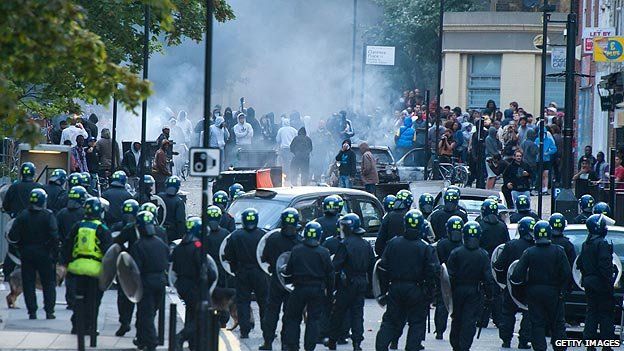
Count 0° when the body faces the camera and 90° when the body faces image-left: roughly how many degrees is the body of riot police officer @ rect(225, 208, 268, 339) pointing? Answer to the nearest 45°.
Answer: approximately 180°

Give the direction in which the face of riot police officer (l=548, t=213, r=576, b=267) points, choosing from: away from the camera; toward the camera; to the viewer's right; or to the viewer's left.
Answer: away from the camera

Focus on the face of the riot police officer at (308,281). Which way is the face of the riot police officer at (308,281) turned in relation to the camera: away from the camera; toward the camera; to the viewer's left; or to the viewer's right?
away from the camera

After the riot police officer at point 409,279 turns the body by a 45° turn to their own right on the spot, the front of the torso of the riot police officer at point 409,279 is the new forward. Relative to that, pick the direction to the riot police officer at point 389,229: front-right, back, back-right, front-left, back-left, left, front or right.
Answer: front-left

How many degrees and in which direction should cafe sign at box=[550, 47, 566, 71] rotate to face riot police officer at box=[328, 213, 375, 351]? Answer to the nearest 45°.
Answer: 0° — it already faces them

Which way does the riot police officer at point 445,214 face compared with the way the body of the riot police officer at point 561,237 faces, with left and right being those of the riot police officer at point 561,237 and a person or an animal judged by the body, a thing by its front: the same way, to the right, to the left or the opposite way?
the same way

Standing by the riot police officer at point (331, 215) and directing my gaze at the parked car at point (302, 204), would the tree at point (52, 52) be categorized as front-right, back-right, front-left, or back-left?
back-left

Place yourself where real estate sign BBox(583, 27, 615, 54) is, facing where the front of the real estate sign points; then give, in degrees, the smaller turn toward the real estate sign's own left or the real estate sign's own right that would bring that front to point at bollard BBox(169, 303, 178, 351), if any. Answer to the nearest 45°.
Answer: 0° — it already faces it

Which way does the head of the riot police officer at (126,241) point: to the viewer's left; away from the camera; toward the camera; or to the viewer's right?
away from the camera

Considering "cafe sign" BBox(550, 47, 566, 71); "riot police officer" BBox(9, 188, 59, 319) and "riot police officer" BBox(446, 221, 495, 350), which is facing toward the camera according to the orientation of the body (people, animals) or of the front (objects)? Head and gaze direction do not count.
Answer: the cafe sign

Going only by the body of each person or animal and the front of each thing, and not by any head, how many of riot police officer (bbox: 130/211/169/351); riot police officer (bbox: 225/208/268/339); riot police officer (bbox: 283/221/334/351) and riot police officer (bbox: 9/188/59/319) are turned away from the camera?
4

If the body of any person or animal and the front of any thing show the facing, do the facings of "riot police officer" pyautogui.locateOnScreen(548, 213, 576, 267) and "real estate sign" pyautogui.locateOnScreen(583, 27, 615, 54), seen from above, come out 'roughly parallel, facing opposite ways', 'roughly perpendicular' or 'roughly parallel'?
roughly parallel, facing opposite ways

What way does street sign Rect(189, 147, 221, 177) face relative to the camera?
toward the camera

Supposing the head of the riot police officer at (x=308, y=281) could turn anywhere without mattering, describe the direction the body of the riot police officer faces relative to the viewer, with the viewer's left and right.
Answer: facing away from the viewer

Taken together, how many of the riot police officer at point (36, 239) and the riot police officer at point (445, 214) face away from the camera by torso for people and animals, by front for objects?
2

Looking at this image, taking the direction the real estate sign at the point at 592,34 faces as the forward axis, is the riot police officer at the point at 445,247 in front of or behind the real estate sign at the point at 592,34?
in front

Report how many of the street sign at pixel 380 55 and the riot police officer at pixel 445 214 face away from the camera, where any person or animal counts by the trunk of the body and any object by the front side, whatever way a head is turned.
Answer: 1

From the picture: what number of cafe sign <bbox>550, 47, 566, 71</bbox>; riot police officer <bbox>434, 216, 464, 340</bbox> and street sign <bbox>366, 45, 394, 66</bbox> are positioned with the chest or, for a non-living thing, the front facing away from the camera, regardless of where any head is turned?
1

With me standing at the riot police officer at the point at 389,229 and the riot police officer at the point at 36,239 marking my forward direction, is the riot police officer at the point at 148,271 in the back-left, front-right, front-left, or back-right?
front-left
